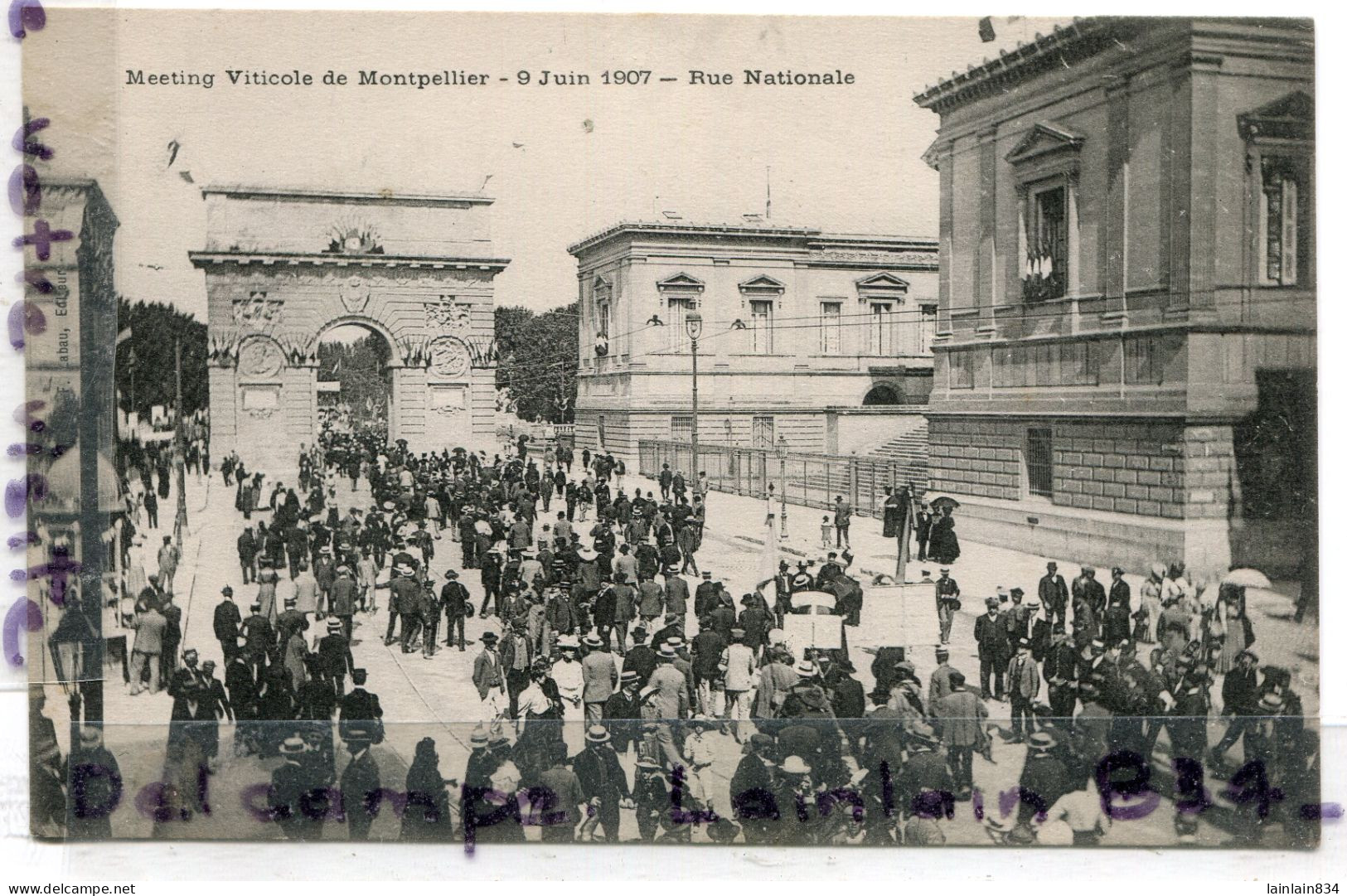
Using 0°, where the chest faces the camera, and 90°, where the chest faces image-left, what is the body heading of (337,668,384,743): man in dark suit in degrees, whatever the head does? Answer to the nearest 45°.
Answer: approximately 180°

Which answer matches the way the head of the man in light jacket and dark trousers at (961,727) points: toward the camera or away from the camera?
away from the camera

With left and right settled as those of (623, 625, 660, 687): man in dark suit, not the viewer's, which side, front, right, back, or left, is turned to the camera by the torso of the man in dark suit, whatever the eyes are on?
back

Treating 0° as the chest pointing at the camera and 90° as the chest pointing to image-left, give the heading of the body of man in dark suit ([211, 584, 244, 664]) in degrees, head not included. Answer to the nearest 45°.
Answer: approximately 180°

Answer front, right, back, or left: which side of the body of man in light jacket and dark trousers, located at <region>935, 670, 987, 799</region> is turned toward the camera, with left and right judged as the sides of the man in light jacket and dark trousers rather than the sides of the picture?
back

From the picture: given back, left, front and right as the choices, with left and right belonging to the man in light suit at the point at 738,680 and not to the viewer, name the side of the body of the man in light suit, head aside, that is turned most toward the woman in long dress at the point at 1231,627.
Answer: right

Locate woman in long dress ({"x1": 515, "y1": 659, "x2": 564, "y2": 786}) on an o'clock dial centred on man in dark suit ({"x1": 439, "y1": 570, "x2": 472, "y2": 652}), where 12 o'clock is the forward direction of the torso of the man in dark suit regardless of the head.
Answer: The woman in long dress is roughly at 5 o'clock from the man in dark suit.

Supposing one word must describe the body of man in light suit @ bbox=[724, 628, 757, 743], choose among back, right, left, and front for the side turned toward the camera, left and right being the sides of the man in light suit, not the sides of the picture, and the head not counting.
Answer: back

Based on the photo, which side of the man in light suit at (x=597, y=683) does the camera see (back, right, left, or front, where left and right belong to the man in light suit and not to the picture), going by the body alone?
back
